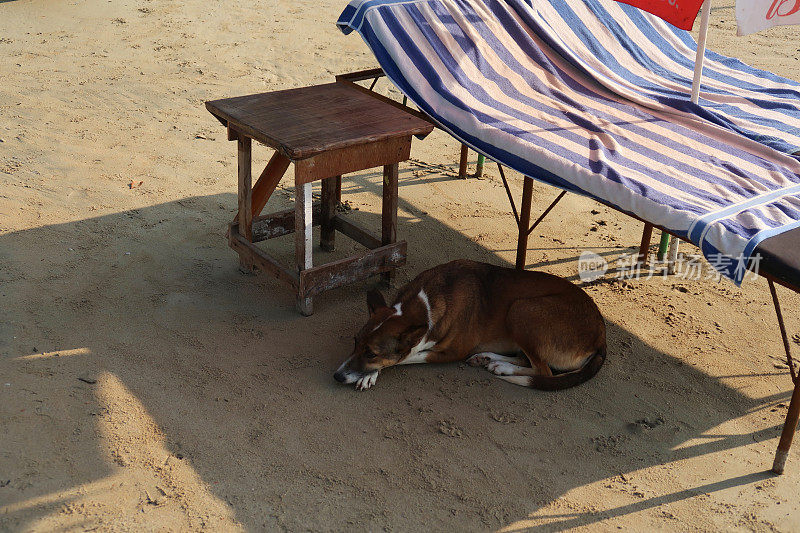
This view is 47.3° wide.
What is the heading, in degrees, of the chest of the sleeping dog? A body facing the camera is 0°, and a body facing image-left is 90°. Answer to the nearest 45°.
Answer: approximately 90°

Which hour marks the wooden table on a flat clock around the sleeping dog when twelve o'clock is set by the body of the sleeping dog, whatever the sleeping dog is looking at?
The wooden table is roughly at 1 o'clock from the sleeping dog.

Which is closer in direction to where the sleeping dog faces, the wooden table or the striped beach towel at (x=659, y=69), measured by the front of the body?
the wooden table

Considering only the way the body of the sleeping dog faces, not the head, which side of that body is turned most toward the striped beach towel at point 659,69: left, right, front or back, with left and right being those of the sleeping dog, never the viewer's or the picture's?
right

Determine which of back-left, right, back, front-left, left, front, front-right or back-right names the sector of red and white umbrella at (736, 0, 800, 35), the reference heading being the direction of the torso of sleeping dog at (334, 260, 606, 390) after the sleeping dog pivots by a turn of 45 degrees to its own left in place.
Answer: back

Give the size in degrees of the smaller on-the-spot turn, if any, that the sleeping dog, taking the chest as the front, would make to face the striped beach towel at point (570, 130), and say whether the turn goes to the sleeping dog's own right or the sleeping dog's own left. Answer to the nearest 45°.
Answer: approximately 90° to the sleeping dog's own right
